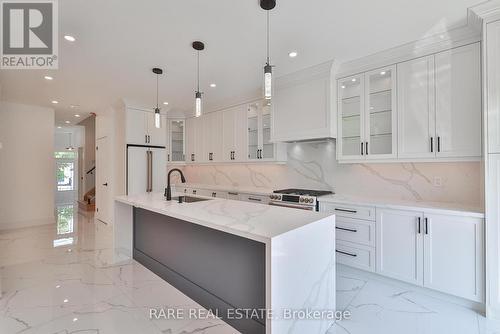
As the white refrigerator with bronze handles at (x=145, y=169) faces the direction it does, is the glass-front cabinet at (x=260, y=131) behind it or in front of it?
in front

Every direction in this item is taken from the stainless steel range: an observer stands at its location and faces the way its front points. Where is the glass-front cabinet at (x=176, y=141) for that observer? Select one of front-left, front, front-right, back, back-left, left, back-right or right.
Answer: right

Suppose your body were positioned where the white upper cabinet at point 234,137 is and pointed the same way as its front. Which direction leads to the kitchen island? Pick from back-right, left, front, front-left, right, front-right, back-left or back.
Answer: front-left

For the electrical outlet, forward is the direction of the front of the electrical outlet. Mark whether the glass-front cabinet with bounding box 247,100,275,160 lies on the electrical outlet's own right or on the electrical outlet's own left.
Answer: on the electrical outlet's own right

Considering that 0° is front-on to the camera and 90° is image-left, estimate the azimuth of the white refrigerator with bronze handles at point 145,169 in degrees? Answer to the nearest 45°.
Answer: approximately 315°

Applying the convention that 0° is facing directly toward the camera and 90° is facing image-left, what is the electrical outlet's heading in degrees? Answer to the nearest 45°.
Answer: approximately 0°

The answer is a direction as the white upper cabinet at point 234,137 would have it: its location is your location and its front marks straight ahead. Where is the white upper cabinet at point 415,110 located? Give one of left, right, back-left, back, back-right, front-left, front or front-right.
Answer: left

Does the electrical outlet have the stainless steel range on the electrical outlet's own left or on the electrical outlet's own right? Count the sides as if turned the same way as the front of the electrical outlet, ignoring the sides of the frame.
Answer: on the electrical outlet's own right

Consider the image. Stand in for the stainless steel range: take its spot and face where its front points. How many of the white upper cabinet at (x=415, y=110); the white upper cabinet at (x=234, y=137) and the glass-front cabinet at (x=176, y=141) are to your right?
2

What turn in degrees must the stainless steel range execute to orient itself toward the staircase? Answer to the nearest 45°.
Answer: approximately 90° to its right

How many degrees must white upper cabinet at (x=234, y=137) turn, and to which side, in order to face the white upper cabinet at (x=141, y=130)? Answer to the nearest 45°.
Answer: approximately 45° to its right

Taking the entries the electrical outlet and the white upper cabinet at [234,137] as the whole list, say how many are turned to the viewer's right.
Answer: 0

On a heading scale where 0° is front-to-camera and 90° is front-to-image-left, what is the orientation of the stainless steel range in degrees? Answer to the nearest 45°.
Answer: approximately 45°
